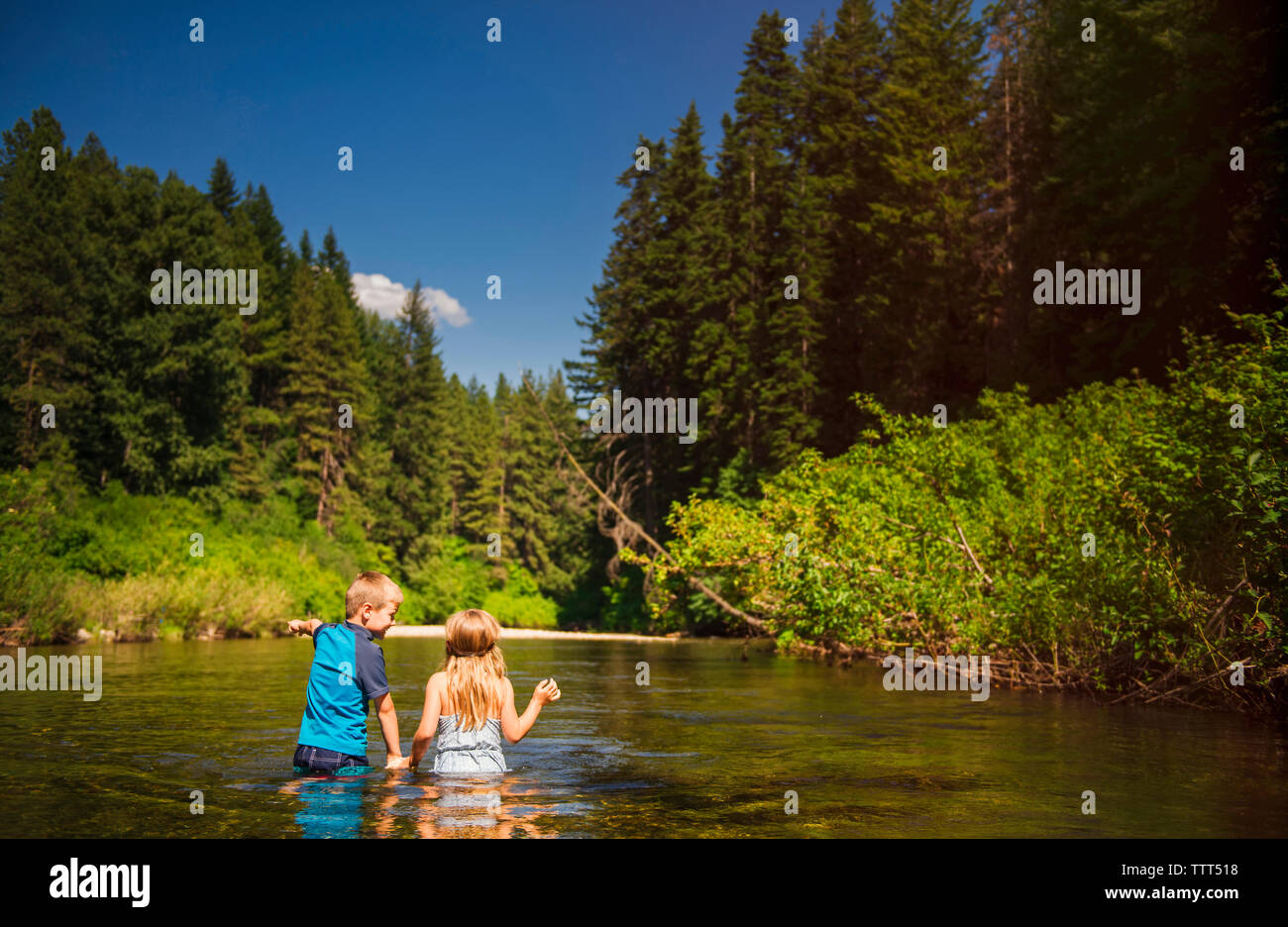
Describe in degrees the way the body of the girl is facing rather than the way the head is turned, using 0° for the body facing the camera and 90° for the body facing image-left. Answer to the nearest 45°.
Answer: approximately 180°

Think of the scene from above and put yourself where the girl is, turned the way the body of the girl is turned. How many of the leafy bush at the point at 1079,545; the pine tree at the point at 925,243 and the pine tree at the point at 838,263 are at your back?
0

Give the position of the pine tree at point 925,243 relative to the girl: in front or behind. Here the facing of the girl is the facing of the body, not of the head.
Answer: in front

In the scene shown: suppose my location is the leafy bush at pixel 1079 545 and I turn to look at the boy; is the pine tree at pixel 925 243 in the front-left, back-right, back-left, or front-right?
back-right

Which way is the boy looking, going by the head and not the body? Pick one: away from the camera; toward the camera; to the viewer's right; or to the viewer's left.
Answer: to the viewer's right

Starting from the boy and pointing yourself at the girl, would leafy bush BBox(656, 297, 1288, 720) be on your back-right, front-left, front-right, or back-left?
front-left

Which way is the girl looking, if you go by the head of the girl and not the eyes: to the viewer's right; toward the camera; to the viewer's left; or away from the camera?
away from the camera

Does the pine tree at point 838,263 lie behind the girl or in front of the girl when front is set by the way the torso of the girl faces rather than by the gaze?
in front

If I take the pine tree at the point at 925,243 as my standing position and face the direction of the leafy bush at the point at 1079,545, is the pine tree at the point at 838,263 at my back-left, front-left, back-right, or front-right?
back-right

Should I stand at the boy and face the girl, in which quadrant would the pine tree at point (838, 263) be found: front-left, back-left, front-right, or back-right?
front-left
